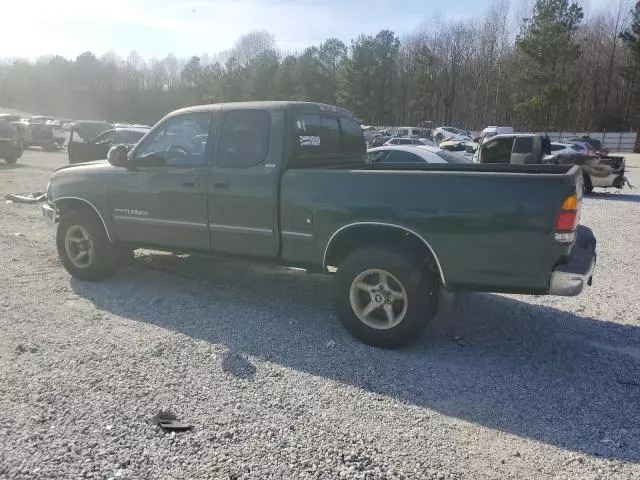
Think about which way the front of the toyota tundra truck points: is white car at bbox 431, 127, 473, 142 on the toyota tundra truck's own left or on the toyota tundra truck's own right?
on the toyota tundra truck's own right

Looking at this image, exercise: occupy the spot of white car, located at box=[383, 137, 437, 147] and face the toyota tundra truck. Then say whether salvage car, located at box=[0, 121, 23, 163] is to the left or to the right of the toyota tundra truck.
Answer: right

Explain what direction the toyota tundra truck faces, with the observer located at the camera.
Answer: facing away from the viewer and to the left of the viewer

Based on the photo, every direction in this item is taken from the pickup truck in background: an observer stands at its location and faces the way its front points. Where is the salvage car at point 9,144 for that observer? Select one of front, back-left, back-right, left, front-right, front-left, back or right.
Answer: front

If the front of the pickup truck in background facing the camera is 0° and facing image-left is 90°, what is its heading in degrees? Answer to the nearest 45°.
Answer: approximately 90°

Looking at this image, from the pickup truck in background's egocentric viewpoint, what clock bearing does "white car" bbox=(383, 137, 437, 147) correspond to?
The white car is roughly at 2 o'clock from the pickup truck in background.

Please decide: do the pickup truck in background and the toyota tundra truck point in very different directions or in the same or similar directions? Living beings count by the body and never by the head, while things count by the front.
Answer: same or similar directions

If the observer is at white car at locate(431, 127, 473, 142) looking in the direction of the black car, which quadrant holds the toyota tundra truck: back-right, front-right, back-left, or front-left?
front-left

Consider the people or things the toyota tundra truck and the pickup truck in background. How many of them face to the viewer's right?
0

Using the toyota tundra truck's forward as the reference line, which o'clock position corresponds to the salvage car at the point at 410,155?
The salvage car is roughly at 2 o'clock from the toyota tundra truck.

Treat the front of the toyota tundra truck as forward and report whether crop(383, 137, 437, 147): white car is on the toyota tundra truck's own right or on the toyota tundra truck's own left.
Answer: on the toyota tundra truck's own right
